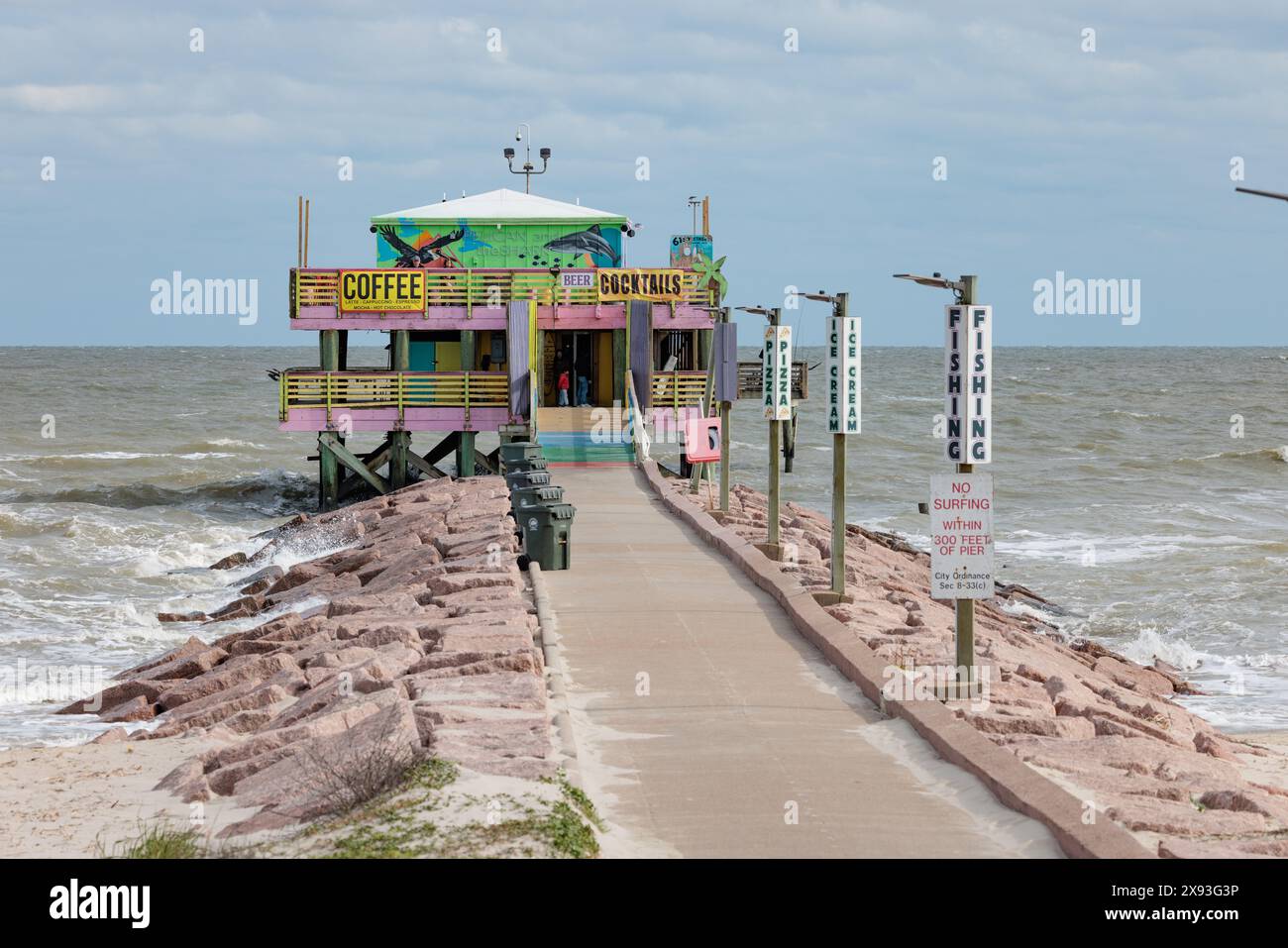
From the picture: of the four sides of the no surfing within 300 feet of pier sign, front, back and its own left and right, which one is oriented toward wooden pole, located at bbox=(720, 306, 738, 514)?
back

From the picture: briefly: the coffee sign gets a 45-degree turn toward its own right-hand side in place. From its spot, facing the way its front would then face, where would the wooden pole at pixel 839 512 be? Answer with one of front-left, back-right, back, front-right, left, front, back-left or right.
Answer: front-left

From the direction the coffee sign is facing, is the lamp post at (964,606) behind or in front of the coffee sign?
in front

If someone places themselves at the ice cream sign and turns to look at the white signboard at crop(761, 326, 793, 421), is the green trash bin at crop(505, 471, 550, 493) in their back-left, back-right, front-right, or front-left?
front-left

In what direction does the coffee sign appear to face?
toward the camera

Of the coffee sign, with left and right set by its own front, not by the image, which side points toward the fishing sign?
front

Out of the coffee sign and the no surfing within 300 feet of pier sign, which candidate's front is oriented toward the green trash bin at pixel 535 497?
the coffee sign

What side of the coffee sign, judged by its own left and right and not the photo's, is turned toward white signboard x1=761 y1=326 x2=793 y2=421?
front

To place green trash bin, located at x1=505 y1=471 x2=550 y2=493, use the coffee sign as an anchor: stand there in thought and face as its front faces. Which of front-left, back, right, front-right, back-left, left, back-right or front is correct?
front

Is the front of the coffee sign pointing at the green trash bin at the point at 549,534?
yes

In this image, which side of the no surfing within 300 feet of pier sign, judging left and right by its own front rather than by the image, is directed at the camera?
front

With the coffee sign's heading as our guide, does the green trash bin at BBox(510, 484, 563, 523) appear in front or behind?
in front

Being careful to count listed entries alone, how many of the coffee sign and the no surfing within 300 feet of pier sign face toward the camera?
2
